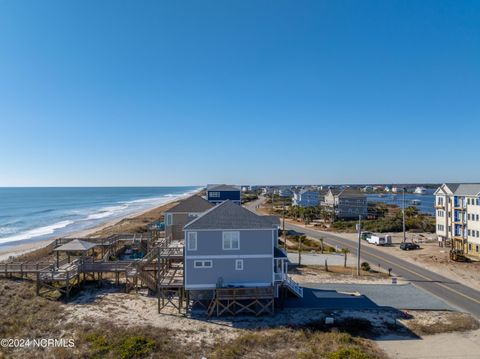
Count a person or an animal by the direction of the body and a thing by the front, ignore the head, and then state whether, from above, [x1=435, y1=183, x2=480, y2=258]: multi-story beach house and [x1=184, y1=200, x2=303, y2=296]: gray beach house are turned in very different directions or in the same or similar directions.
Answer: very different directions

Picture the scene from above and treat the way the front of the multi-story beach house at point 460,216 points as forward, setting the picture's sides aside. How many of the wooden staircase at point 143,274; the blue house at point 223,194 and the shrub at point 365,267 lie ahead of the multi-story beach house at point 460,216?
3

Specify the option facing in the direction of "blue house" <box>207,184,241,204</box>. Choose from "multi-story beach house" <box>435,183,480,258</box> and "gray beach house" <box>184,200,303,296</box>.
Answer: the multi-story beach house

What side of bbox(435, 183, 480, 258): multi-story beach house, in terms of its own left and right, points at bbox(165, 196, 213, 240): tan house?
front

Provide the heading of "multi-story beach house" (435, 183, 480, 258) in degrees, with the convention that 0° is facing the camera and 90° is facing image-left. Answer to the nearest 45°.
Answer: approximately 45°
